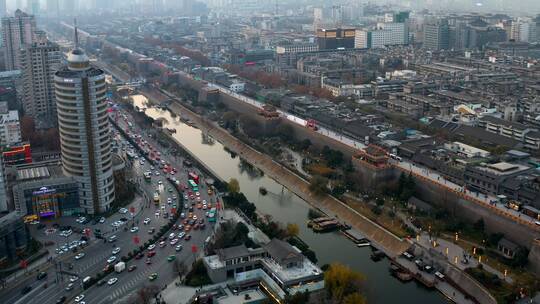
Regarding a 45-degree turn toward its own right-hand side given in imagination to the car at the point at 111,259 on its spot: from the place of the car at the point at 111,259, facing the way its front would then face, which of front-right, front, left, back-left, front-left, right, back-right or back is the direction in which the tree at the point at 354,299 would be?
back-left

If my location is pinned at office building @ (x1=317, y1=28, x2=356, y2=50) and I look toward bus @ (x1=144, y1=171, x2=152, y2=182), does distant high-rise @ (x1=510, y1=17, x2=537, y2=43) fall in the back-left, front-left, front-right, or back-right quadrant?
back-left

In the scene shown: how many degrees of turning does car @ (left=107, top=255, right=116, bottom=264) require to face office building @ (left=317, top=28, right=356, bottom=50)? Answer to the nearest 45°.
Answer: approximately 180°

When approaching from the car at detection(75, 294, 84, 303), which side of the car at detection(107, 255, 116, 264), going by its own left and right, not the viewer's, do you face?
front

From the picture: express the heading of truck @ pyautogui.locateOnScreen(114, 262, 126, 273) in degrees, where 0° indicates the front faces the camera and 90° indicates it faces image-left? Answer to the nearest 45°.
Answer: approximately 45°

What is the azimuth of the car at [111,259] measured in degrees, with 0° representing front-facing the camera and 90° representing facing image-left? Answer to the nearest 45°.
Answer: approximately 45°

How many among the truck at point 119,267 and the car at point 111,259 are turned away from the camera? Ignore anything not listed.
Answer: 0

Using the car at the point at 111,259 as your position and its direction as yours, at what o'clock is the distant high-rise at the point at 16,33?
The distant high-rise is roughly at 4 o'clock from the car.

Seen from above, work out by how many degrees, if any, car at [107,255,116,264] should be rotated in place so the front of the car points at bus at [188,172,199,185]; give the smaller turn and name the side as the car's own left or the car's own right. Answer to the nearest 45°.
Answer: approximately 180°

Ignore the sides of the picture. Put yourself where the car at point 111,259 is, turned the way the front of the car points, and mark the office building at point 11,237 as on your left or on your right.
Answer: on your right

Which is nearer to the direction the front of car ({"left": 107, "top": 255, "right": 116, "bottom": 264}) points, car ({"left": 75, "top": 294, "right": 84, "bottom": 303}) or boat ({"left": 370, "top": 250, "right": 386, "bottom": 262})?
the car

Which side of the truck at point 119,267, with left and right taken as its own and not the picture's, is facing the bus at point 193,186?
back

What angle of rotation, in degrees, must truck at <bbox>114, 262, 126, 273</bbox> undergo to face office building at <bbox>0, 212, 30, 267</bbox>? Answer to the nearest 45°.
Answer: approximately 90° to its right
